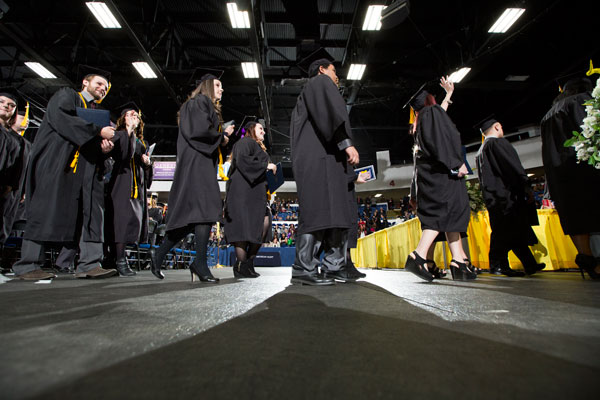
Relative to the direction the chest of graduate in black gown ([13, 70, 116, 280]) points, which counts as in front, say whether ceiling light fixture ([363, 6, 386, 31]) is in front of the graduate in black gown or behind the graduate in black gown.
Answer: in front

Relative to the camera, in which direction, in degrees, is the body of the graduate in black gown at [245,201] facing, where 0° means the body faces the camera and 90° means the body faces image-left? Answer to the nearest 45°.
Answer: approximately 270°

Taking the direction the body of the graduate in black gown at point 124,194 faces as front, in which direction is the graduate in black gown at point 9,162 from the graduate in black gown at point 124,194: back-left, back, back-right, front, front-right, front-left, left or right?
back-right

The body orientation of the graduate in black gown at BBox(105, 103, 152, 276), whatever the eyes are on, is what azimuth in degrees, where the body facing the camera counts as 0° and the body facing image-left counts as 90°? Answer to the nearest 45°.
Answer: approximately 315°

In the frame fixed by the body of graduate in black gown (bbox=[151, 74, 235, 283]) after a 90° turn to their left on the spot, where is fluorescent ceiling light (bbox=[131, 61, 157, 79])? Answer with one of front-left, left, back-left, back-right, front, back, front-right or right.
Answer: front

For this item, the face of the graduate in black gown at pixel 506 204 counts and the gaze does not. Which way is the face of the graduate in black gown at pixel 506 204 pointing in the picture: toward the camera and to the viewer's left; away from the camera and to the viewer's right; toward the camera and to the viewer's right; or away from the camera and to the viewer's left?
away from the camera and to the viewer's right

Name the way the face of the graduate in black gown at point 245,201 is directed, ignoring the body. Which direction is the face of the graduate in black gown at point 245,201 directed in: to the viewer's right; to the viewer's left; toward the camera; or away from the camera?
to the viewer's right

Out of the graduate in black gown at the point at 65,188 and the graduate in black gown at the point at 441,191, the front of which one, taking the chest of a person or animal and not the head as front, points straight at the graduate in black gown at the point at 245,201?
the graduate in black gown at the point at 65,188

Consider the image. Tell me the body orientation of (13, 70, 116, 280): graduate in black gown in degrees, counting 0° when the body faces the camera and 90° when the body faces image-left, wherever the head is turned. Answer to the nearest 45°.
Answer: approximately 270°

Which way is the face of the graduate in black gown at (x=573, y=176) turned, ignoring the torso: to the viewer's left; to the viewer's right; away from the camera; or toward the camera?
away from the camera

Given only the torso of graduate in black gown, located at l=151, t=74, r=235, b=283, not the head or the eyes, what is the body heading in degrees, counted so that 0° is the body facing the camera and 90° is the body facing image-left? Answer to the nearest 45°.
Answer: approximately 270°

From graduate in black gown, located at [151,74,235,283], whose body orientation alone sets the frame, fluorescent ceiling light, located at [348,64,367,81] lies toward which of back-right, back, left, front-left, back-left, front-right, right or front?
front-left

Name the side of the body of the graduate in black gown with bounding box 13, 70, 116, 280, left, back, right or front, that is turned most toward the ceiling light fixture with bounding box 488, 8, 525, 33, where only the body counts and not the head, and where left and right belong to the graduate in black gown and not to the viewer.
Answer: left
